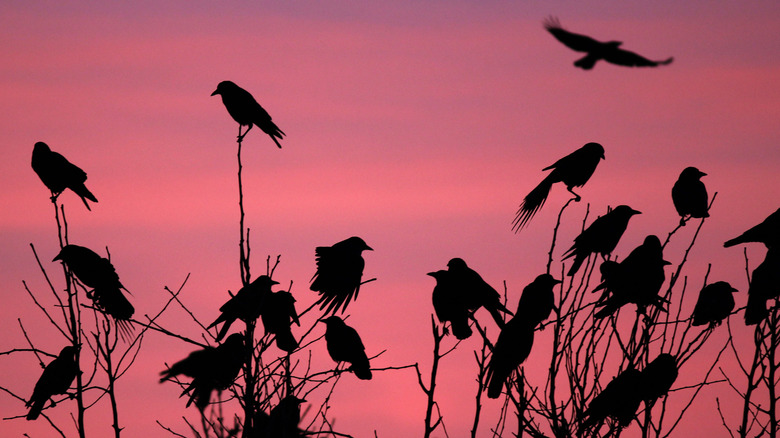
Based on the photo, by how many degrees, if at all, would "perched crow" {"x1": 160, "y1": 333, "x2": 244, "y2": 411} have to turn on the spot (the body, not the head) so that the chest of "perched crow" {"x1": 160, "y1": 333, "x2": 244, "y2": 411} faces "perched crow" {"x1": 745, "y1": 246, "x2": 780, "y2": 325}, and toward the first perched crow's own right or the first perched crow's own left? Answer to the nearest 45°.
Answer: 0° — it already faces it

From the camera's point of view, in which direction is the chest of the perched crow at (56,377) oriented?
to the viewer's right

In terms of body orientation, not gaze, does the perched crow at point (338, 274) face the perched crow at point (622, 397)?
yes

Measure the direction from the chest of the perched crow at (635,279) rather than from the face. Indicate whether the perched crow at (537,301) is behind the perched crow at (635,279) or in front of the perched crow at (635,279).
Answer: behind

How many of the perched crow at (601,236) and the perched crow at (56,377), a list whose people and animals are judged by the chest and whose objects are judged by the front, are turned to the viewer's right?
2

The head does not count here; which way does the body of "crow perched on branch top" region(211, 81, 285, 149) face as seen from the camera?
to the viewer's left

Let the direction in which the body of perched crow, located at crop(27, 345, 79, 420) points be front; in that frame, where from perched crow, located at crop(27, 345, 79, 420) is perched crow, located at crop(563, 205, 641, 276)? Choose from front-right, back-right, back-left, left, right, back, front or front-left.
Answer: front-right

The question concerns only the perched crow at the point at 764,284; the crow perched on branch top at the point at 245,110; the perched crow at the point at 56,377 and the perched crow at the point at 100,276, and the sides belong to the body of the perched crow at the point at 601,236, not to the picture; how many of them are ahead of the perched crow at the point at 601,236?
1

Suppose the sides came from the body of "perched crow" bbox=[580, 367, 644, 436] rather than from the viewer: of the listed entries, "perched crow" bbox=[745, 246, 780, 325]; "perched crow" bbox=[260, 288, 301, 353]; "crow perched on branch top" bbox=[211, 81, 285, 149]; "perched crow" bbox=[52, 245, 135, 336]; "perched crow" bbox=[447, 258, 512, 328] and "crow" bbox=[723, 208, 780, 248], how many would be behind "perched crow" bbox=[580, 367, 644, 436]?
4

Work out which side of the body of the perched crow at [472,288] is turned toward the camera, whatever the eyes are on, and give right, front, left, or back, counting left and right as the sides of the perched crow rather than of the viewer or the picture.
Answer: left

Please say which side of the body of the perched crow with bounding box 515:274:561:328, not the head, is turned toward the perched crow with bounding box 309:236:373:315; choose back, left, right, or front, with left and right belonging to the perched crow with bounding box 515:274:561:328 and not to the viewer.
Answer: back

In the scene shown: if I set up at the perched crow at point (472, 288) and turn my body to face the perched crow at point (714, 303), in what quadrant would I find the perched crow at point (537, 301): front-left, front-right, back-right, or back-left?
front-right

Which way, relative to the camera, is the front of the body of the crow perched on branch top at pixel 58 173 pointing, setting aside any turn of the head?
to the viewer's left

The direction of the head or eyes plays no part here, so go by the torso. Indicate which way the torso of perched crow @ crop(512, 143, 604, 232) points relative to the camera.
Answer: to the viewer's right
